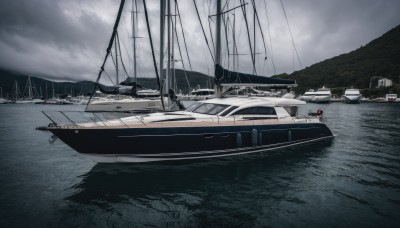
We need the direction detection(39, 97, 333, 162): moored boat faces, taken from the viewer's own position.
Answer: facing the viewer and to the left of the viewer
